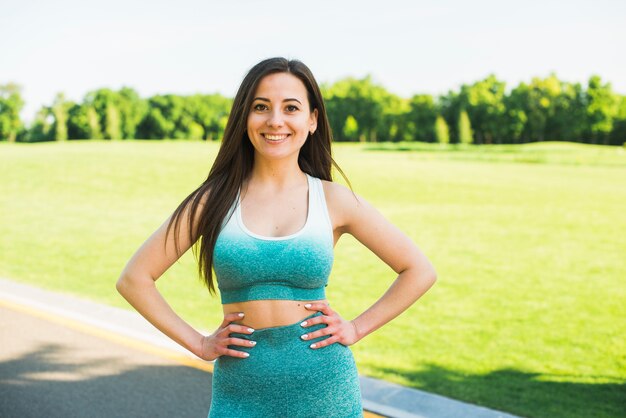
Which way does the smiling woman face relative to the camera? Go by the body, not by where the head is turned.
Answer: toward the camera
